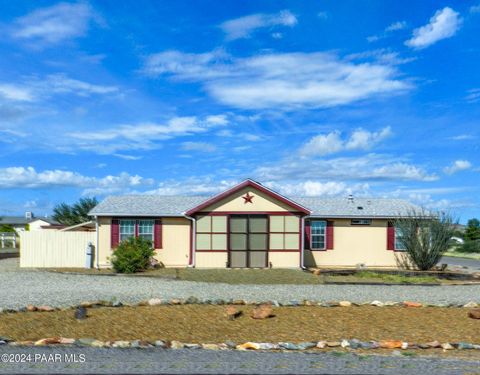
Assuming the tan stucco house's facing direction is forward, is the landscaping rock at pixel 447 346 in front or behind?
in front

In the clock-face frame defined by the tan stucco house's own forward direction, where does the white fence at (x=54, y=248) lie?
The white fence is roughly at 3 o'clock from the tan stucco house.

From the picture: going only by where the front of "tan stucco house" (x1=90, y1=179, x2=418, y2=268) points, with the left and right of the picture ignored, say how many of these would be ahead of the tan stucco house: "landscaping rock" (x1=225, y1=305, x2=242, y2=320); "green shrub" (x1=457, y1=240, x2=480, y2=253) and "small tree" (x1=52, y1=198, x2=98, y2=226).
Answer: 1

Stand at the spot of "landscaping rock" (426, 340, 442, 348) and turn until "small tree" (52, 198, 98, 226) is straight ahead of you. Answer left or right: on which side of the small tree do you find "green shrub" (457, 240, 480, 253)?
right

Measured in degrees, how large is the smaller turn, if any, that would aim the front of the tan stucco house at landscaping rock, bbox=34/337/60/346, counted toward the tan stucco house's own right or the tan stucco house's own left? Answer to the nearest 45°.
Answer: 0° — it already faces it

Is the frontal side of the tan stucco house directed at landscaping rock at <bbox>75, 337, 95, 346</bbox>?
yes

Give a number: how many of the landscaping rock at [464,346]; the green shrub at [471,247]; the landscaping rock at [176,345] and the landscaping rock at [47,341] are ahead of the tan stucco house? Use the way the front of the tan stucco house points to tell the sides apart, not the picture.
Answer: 3

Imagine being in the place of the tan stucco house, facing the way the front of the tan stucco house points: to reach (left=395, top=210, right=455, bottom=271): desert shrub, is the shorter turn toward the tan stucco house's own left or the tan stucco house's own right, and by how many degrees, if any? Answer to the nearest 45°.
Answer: approximately 90° to the tan stucco house's own left

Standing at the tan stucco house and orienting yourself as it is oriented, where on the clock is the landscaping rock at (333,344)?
The landscaping rock is roughly at 12 o'clock from the tan stucco house.

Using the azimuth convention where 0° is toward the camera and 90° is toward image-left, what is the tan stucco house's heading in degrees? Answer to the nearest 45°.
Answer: approximately 0°

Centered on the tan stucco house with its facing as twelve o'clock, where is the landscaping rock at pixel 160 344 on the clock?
The landscaping rock is roughly at 12 o'clock from the tan stucco house.

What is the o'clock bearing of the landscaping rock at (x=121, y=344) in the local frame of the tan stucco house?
The landscaping rock is roughly at 12 o'clock from the tan stucco house.
